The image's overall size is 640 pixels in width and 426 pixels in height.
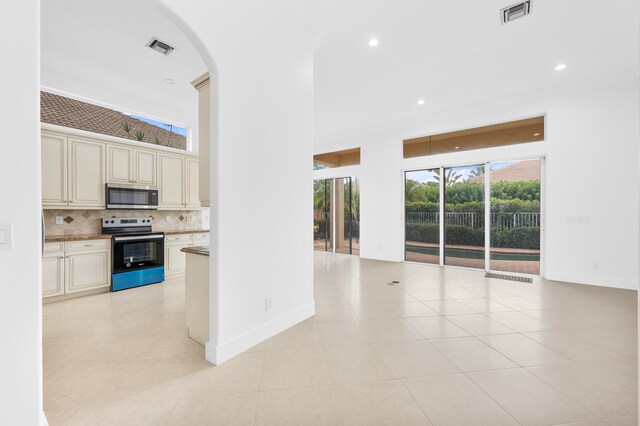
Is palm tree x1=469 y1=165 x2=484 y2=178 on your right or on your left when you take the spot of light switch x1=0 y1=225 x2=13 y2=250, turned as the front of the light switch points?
on your left

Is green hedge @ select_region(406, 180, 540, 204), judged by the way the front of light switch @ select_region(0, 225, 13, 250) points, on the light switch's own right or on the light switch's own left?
on the light switch's own left

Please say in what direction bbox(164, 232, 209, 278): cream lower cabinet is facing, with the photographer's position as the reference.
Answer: facing the viewer

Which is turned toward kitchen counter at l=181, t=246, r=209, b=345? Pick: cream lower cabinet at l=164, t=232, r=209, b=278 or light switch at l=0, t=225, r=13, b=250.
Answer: the cream lower cabinet

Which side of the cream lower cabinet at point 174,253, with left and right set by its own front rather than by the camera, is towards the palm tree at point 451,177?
left

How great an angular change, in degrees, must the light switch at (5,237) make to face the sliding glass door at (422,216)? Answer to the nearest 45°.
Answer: approximately 90° to its left
